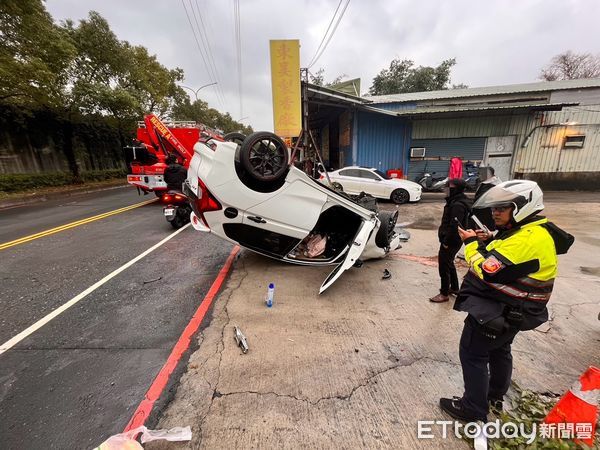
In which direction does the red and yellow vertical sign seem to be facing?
toward the camera

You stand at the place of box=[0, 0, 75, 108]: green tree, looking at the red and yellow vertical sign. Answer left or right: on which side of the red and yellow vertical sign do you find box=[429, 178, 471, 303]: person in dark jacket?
right

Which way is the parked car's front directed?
to the viewer's right

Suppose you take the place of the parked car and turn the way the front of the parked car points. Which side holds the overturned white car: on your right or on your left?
on your right

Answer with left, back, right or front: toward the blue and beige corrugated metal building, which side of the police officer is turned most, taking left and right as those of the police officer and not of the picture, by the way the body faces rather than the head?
right

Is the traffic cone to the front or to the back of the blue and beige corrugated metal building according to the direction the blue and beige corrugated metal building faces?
to the front

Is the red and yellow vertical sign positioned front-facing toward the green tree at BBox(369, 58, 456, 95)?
no

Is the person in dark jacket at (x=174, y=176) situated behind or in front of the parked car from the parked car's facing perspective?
behind

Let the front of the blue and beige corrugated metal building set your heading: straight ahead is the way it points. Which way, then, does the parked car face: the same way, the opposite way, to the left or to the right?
to the left

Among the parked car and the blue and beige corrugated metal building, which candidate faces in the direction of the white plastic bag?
the blue and beige corrugated metal building

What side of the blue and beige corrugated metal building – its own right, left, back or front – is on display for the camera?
front

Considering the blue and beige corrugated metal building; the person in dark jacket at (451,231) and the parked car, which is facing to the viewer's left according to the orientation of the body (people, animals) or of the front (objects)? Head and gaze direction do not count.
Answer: the person in dark jacket

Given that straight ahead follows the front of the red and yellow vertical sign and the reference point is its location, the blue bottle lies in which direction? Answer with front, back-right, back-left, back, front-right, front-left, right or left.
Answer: front

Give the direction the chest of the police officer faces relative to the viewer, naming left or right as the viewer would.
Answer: facing to the left of the viewer

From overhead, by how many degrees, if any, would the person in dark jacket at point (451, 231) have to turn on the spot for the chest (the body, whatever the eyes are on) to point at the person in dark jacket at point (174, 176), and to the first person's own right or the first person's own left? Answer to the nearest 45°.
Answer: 0° — they already face them

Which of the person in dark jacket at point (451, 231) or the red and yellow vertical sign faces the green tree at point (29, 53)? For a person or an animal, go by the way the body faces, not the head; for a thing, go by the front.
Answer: the person in dark jacket
